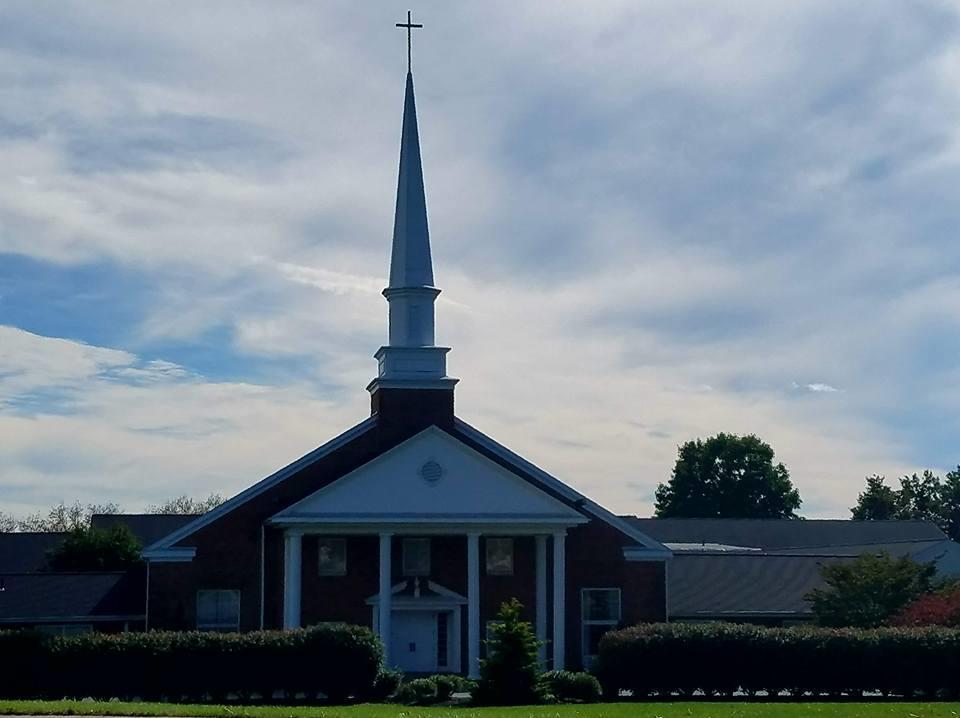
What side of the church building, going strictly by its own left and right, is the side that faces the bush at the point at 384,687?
front

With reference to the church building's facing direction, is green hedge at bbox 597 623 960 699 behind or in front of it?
in front

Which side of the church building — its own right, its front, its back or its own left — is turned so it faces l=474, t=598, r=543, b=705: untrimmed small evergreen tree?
front

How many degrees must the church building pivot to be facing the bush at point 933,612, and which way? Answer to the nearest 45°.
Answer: approximately 90° to its left

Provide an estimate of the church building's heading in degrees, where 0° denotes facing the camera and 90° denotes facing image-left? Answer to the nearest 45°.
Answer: approximately 0°

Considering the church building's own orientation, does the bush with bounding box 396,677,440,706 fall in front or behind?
in front

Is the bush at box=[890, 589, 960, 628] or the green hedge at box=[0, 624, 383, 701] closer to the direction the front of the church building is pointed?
the green hedge
